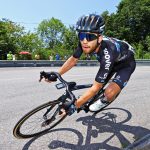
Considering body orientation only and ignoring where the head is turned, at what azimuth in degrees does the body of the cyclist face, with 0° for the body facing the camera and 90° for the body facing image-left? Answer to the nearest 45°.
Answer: approximately 45°

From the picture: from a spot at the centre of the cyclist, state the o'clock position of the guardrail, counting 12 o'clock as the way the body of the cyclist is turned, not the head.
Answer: The guardrail is roughly at 4 o'clock from the cyclist.
